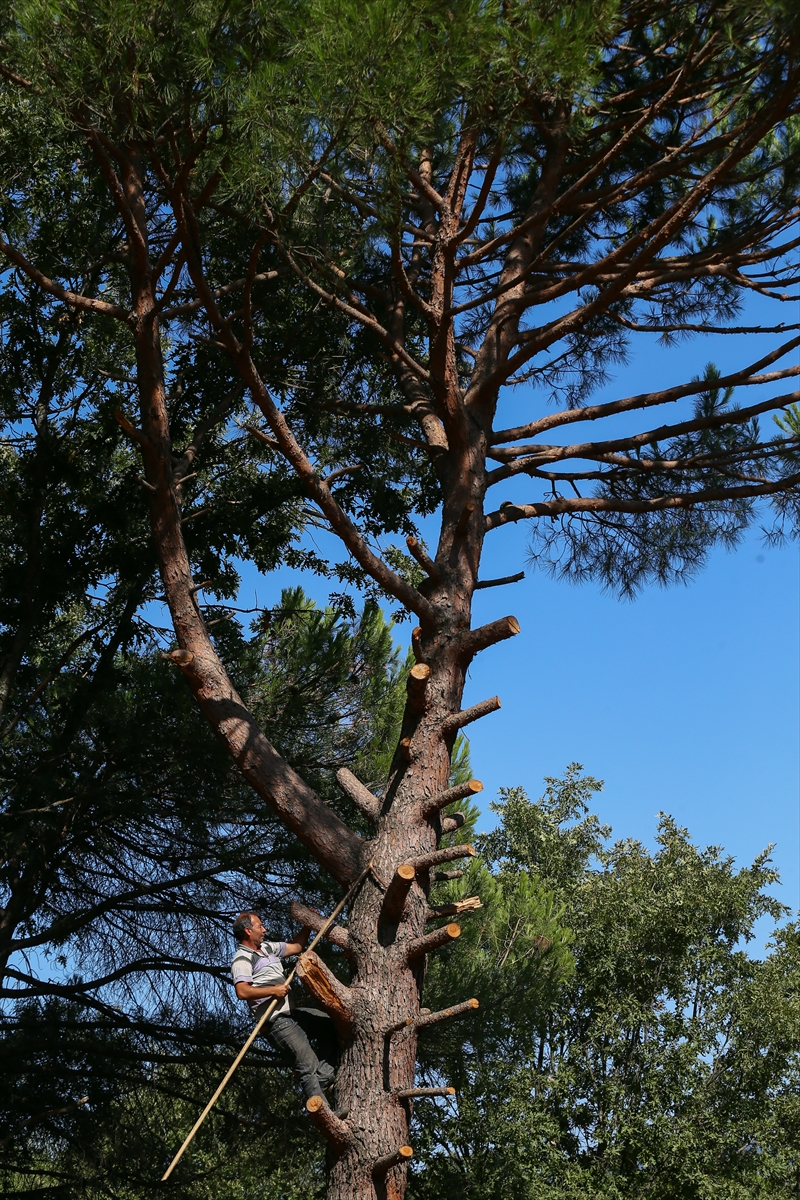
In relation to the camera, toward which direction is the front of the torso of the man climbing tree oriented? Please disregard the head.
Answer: to the viewer's right

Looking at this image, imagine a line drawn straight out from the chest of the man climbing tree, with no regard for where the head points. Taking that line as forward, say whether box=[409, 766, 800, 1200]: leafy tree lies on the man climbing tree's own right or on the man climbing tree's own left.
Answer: on the man climbing tree's own left

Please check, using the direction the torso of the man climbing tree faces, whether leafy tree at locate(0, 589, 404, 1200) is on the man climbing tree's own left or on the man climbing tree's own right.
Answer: on the man climbing tree's own left
